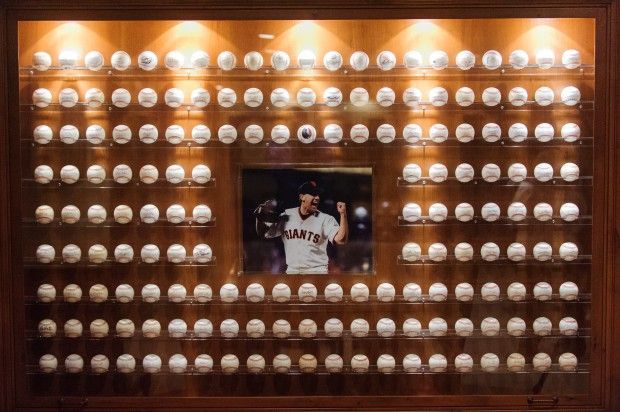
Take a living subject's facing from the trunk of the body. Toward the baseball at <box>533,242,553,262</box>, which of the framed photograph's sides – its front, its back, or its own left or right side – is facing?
left

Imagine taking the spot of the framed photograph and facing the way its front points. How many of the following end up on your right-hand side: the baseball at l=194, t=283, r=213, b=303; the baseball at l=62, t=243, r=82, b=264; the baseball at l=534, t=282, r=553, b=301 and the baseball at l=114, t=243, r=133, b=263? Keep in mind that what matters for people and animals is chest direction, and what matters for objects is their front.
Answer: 3

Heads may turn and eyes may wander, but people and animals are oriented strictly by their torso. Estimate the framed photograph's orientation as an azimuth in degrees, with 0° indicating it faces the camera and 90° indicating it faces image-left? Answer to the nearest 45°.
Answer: approximately 0°

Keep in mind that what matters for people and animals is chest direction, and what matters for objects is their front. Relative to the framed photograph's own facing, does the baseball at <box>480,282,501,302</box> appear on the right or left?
on its left

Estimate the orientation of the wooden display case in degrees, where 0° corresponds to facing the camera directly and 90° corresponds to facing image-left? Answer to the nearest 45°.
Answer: approximately 0°

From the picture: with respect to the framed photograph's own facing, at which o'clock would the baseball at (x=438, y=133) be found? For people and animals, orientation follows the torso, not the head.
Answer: The baseball is roughly at 9 o'clock from the framed photograph.

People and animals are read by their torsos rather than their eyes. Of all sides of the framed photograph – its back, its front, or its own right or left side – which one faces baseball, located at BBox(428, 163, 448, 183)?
left
